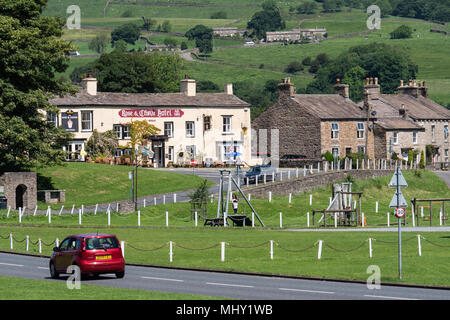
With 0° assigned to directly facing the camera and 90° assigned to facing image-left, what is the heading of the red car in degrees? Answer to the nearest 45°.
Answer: approximately 135°
